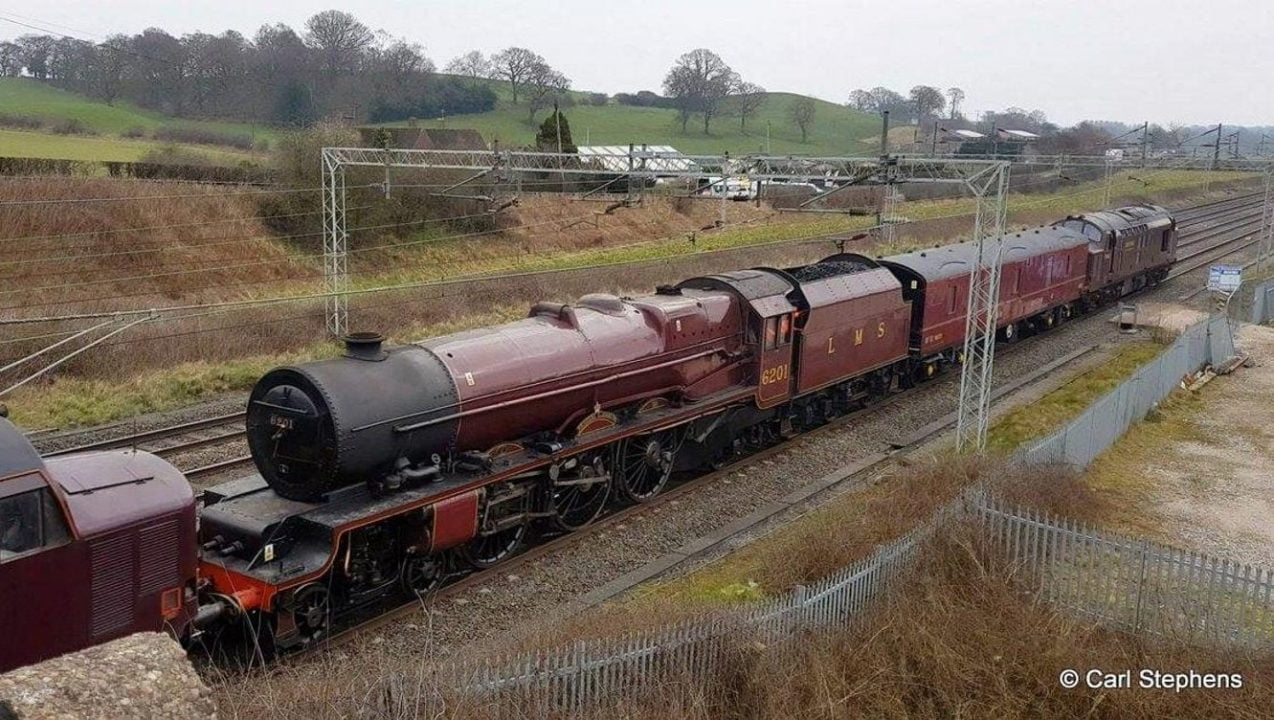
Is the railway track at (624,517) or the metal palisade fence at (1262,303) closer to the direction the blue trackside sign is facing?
the railway track

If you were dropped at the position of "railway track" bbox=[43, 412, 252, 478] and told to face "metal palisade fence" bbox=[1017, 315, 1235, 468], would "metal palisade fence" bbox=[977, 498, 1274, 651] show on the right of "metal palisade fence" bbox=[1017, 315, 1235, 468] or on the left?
right

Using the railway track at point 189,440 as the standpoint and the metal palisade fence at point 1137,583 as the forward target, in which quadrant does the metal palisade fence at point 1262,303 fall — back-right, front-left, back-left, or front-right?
front-left

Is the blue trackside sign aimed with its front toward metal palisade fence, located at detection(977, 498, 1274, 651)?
yes

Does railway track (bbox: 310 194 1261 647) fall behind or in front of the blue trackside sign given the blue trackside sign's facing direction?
in front

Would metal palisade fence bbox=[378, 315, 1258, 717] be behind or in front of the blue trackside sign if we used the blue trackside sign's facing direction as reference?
in front

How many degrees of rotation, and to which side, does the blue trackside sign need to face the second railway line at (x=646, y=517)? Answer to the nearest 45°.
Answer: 0° — it already faces it

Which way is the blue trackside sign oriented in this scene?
toward the camera

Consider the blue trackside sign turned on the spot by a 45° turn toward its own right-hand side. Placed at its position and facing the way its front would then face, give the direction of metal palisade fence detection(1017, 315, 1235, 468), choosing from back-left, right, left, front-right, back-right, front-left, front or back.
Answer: front-left

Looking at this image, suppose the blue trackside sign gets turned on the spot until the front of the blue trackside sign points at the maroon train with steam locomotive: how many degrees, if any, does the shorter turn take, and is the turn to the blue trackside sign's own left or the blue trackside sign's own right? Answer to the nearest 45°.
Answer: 0° — it already faces it
